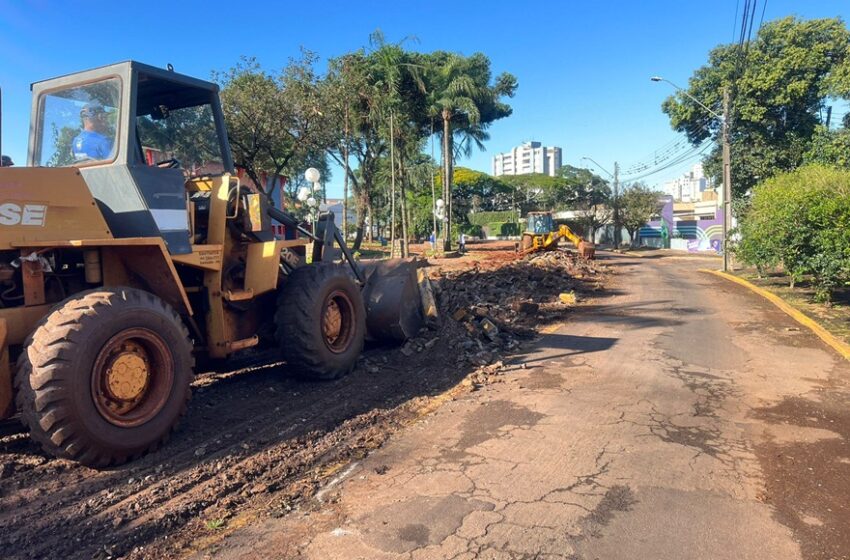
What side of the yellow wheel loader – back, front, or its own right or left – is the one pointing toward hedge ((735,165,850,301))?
front

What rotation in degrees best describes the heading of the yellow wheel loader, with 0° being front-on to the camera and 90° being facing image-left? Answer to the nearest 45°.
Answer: approximately 225°

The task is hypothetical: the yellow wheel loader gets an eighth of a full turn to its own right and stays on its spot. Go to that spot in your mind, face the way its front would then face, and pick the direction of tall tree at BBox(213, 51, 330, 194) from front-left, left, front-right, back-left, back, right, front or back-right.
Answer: left

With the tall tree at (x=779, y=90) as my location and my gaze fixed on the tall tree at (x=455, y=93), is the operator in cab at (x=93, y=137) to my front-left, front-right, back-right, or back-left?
back-left

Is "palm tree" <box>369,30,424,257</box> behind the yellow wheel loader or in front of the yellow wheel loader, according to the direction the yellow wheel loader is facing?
in front

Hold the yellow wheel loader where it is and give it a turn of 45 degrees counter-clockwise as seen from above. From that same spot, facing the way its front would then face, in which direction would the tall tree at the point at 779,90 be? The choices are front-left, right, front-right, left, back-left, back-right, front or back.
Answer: front-right

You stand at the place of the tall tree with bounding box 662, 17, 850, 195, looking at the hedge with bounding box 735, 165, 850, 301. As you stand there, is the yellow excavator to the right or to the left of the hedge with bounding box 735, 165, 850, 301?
right

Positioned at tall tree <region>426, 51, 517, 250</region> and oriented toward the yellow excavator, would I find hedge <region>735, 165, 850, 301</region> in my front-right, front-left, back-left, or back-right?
front-right

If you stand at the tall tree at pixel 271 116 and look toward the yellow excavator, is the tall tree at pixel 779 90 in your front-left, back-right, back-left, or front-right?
front-right

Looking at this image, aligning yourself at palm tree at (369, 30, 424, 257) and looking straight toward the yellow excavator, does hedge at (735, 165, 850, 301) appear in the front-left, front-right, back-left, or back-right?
front-right

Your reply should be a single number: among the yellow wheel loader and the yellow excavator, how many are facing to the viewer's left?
0
